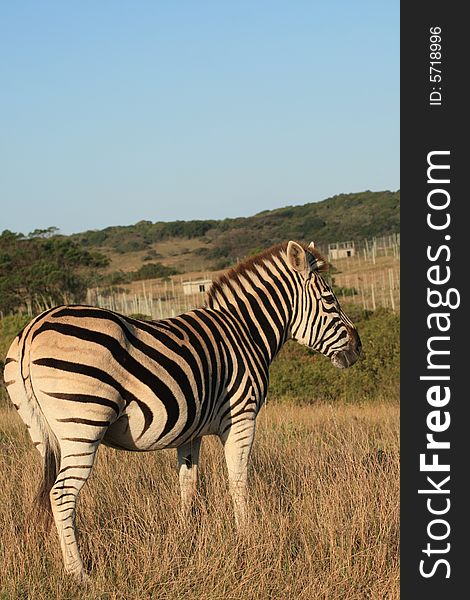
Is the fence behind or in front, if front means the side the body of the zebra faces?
in front

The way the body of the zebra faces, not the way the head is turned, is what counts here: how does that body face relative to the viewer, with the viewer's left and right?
facing away from the viewer and to the right of the viewer
